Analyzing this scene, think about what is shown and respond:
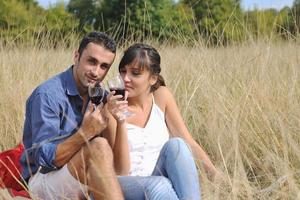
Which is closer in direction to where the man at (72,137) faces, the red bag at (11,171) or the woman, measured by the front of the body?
the woman

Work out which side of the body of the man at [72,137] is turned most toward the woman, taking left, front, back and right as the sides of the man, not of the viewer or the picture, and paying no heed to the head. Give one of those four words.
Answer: left

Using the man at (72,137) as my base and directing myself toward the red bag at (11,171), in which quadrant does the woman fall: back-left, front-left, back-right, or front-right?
back-right

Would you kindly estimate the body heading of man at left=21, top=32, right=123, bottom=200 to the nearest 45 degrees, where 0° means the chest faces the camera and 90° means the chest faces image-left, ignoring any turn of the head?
approximately 315°
